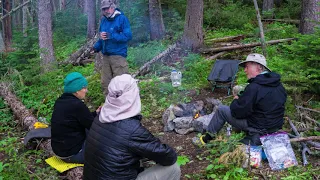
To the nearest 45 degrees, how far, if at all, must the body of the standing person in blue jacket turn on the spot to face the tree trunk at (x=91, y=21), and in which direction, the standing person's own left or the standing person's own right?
approximately 135° to the standing person's own right

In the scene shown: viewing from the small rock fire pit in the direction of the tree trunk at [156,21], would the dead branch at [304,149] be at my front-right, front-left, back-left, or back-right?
back-right

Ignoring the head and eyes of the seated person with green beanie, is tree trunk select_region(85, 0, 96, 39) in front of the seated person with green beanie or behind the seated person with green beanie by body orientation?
in front

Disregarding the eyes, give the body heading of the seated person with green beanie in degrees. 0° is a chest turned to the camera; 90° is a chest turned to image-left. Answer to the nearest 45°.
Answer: approximately 225°

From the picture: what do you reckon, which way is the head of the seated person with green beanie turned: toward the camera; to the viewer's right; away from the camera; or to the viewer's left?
to the viewer's right

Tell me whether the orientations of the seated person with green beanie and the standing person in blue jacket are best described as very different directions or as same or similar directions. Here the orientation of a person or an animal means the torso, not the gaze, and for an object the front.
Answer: very different directions

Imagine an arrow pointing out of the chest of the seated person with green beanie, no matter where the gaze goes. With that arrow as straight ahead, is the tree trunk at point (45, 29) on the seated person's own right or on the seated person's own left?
on the seated person's own left

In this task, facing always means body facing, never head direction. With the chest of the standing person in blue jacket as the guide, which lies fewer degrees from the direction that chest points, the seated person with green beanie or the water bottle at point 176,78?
the seated person with green beanie

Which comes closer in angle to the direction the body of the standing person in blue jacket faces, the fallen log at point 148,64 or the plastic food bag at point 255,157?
the plastic food bag

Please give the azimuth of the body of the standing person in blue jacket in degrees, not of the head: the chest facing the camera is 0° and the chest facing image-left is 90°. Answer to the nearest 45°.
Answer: approximately 45°

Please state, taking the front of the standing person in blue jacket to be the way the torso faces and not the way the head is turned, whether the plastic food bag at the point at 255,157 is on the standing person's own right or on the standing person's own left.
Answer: on the standing person's own left

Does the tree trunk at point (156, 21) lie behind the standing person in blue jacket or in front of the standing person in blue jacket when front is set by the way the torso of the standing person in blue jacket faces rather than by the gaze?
behind
